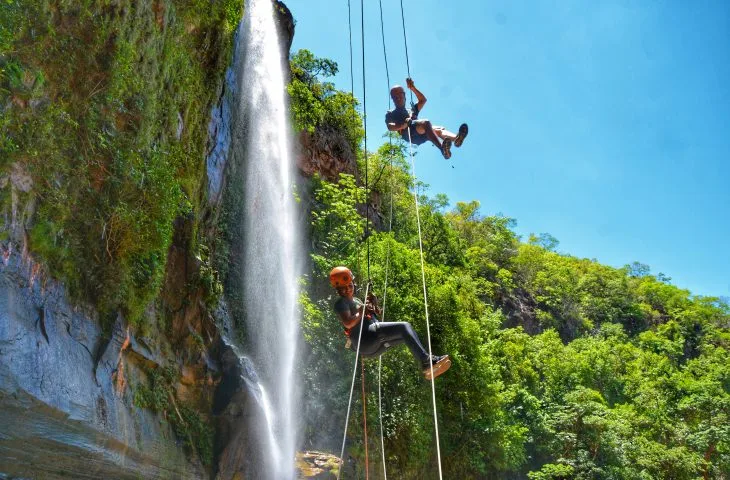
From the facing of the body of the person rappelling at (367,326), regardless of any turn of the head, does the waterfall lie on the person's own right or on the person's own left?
on the person's own left

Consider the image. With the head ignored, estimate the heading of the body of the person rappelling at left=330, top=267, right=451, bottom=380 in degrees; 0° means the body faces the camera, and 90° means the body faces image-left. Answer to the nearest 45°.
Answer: approximately 270°
